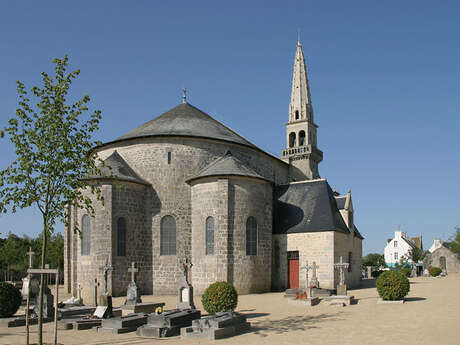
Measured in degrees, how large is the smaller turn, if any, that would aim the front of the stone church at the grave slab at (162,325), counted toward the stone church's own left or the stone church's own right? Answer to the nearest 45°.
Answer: approximately 135° to the stone church's own right

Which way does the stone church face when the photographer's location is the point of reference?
facing away from the viewer and to the right of the viewer

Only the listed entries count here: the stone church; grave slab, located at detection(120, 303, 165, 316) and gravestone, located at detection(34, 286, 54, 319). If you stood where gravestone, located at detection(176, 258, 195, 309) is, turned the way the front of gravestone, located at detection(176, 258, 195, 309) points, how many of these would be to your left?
0

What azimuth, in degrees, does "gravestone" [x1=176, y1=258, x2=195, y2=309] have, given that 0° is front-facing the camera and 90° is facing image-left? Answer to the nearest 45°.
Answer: approximately 45°

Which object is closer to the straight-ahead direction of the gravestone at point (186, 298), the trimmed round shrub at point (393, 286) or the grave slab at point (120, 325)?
the grave slab

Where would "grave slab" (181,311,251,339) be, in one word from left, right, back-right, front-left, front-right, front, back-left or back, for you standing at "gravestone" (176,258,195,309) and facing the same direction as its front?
front-left

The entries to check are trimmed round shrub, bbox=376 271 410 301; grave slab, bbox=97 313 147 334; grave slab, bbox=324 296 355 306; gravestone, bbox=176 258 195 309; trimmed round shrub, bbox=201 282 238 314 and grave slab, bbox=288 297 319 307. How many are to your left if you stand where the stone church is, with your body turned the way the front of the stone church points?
0

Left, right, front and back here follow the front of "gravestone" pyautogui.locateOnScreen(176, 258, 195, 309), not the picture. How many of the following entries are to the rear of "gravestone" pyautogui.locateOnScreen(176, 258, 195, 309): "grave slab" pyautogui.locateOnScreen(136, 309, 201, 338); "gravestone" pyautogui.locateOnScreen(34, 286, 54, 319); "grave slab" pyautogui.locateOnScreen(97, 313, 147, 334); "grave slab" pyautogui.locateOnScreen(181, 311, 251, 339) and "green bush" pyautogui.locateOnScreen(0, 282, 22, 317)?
0

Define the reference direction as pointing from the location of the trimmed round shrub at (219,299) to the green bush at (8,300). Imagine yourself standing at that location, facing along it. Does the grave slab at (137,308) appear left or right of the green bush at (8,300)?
right

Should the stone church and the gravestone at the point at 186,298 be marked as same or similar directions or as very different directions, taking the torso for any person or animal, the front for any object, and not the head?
very different directions

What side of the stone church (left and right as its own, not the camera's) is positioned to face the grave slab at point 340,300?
right

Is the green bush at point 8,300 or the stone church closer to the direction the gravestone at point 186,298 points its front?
the green bush

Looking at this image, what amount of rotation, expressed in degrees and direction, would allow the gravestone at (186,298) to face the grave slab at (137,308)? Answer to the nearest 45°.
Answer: approximately 90° to its right
